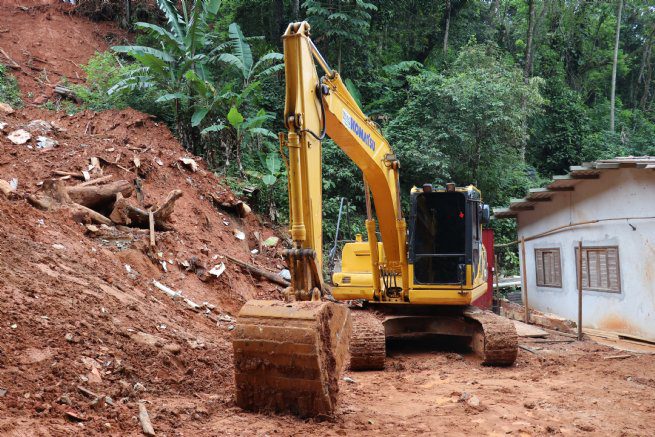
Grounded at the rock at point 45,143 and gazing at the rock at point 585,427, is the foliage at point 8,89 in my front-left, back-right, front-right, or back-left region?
back-left

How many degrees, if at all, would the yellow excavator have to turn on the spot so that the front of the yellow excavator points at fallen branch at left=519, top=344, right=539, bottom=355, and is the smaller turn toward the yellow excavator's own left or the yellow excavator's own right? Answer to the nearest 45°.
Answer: approximately 90° to the yellow excavator's own left

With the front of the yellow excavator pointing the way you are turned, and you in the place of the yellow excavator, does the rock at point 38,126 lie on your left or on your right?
on your right

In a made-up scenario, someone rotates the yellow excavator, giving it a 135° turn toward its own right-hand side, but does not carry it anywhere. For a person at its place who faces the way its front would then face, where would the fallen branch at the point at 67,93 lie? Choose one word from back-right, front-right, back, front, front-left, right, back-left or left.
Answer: front-left

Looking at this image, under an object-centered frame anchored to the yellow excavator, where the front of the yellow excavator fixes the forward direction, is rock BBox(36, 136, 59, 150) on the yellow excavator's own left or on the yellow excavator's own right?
on the yellow excavator's own right

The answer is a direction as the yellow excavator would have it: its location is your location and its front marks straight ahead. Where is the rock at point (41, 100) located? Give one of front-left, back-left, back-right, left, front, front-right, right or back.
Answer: right

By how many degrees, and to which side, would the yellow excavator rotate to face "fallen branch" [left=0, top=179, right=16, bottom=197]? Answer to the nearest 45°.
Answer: approximately 45° to its right

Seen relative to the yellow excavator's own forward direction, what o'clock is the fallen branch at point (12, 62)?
The fallen branch is roughly at 3 o'clock from the yellow excavator.

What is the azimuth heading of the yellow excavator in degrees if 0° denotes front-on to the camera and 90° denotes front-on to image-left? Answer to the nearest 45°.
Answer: approximately 45°

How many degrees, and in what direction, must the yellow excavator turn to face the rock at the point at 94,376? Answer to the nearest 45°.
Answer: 0° — it already faces it

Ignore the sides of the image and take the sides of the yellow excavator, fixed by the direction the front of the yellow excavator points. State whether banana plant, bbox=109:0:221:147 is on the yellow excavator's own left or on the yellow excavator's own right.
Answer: on the yellow excavator's own right

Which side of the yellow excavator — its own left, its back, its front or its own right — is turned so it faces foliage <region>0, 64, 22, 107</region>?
right

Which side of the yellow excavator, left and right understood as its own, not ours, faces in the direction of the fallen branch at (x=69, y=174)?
right

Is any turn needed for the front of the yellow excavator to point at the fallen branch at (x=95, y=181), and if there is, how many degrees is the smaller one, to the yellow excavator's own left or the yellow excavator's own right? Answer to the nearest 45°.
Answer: approximately 90° to the yellow excavator's own right
